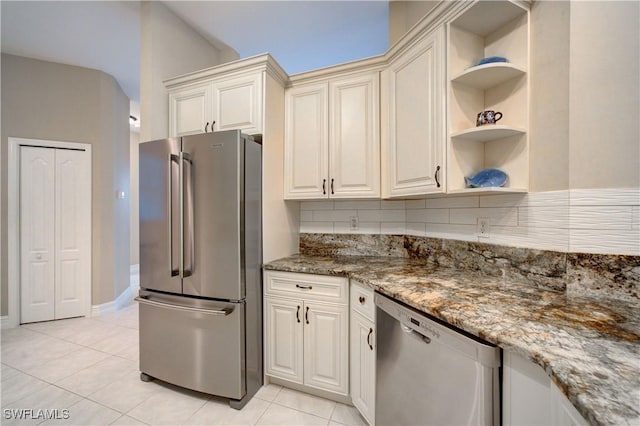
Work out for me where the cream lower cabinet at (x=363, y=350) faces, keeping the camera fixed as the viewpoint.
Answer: facing the viewer and to the left of the viewer

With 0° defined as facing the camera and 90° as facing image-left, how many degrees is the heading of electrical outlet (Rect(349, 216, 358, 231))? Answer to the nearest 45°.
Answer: approximately 0°

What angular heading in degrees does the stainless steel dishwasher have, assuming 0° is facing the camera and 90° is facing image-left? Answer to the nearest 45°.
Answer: approximately 45°

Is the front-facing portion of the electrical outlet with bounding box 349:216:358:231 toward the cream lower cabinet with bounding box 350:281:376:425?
yes

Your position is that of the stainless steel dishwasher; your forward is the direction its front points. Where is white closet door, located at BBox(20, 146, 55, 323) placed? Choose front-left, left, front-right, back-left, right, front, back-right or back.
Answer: front-right

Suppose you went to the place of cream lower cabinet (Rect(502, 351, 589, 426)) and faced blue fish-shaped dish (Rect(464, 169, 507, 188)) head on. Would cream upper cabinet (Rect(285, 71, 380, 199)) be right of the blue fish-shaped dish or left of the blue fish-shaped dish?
left

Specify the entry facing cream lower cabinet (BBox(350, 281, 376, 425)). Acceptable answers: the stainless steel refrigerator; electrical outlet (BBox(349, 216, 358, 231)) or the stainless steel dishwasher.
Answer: the electrical outlet

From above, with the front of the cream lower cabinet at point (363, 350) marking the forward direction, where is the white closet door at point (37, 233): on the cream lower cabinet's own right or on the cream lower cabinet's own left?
on the cream lower cabinet's own right

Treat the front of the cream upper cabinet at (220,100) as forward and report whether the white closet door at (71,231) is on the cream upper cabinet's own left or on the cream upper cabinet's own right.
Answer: on the cream upper cabinet's own right

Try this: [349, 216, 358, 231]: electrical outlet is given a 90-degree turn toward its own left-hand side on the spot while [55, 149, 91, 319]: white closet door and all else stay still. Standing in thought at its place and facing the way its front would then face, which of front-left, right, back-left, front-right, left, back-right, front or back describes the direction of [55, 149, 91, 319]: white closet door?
back

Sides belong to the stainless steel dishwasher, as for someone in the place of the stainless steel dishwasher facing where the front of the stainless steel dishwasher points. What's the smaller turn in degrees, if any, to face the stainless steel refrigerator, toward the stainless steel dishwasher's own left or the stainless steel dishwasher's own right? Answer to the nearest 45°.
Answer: approximately 45° to the stainless steel dishwasher's own right

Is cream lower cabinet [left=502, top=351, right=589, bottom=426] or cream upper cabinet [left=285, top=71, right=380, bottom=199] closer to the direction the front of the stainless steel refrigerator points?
the cream lower cabinet

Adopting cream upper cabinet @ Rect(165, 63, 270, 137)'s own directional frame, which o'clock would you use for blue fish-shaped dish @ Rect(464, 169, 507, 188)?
The blue fish-shaped dish is roughly at 9 o'clock from the cream upper cabinet.

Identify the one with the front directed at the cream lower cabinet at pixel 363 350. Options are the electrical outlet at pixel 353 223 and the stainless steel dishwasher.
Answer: the electrical outlet

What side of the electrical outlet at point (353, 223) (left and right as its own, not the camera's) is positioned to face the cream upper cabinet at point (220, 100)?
right
